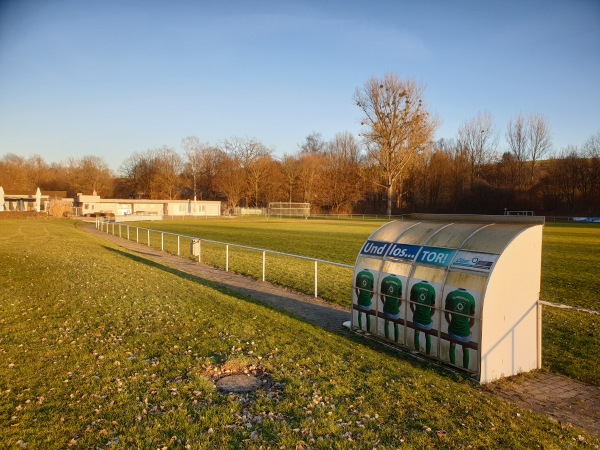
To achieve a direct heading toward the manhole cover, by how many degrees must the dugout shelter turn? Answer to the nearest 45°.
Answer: approximately 180°

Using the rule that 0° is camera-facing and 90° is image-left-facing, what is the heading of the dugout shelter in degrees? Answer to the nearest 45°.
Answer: approximately 225°
